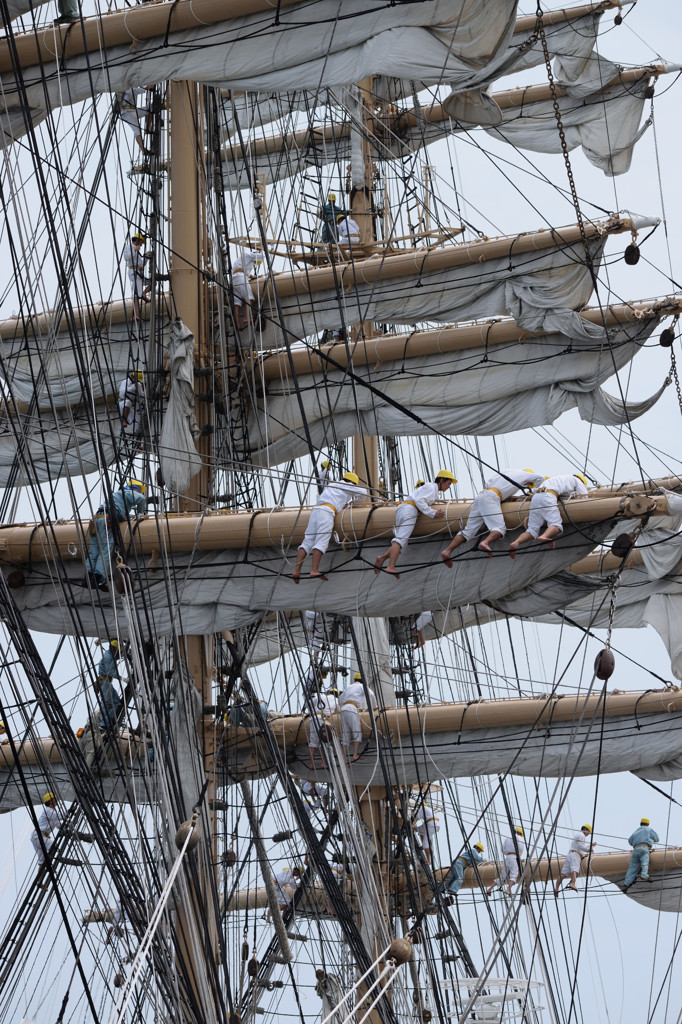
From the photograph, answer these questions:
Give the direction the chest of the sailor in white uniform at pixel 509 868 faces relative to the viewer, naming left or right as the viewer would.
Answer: facing away from the viewer and to the right of the viewer

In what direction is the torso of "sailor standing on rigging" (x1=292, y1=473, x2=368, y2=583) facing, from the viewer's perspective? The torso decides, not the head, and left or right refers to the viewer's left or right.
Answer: facing away from the viewer and to the right of the viewer

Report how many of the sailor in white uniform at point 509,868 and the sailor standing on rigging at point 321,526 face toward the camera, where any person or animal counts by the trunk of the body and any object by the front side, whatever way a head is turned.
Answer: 0

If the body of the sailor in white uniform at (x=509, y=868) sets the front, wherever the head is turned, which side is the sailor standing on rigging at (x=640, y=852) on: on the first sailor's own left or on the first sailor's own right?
on the first sailor's own right

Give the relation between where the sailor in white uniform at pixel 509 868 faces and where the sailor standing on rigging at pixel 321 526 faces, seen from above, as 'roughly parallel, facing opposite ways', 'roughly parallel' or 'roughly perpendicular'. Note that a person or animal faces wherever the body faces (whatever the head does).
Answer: roughly parallel
